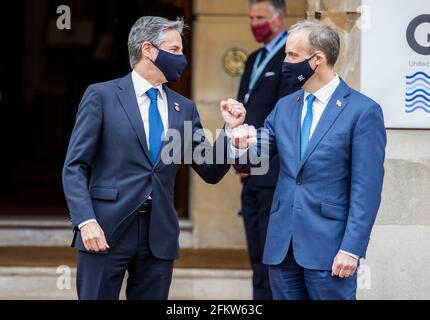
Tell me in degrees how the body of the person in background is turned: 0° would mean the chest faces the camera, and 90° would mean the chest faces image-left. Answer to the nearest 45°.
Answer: approximately 45°

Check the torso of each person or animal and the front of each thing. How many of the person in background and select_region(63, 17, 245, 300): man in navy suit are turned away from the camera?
0

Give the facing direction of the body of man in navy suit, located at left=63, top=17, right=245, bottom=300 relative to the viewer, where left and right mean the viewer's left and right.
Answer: facing the viewer and to the right of the viewer

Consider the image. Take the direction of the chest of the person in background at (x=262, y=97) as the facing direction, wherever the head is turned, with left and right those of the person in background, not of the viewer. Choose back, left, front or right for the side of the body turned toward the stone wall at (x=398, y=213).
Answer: left

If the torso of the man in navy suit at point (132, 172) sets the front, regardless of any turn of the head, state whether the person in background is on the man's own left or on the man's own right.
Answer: on the man's own left

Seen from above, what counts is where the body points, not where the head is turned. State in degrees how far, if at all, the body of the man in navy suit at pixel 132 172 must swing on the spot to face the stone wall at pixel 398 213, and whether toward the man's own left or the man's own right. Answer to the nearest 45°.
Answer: approximately 90° to the man's own left

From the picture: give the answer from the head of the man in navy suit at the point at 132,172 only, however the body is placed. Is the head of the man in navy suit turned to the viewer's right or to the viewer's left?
to the viewer's right

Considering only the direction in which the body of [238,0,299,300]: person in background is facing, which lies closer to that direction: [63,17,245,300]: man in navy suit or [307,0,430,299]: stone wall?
the man in navy suit
